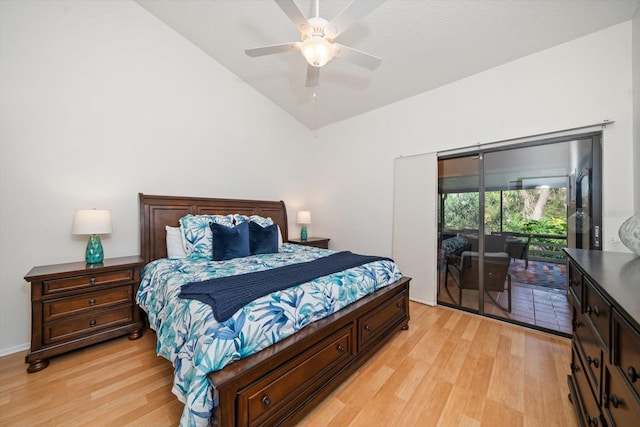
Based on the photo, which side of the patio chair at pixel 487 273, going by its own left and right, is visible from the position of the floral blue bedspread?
left

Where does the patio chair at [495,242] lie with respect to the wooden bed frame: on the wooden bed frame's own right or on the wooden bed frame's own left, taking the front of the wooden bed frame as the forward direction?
on the wooden bed frame's own left

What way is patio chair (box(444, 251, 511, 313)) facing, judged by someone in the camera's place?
facing away from the viewer and to the left of the viewer

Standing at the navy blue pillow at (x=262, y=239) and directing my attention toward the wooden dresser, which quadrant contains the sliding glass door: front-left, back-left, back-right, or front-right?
front-left

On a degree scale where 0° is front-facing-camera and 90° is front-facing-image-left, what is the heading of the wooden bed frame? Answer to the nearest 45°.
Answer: approximately 315°

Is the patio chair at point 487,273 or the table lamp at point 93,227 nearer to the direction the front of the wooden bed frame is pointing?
the patio chair

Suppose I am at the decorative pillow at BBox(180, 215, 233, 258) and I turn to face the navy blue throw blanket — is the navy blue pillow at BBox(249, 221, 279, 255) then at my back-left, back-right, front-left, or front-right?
front-left

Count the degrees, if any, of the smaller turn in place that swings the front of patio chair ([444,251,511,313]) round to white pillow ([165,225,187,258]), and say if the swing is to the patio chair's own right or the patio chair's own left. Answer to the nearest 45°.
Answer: approximately 90° to the patio chair's own left
